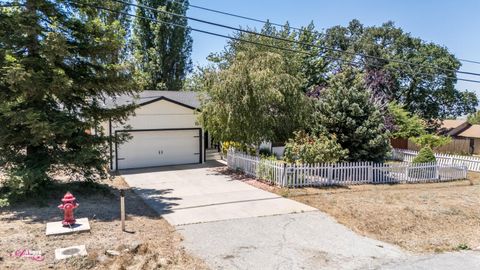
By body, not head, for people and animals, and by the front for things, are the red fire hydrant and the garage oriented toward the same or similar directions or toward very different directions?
same or similar directions

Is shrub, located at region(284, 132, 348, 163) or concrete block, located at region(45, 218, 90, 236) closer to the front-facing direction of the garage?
the concrete block

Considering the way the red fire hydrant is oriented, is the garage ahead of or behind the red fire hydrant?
behind

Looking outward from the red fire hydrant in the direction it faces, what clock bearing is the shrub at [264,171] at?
The shrub is roughly at 8 o'clock from the red fire hydrant.

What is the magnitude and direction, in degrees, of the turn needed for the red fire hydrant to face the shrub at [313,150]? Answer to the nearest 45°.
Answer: approximately 90° to its left

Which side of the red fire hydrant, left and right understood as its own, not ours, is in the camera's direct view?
front

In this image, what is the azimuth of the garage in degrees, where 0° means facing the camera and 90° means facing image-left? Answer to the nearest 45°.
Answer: approximately 0°

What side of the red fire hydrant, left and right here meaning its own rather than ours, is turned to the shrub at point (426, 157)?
left

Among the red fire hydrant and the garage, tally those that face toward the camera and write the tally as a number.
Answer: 2

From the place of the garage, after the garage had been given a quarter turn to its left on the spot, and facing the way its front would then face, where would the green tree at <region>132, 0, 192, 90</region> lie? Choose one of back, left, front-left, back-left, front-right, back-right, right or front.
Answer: left

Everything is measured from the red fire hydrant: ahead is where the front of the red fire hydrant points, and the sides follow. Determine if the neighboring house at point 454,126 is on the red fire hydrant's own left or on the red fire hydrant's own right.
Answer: on the red fire hydrant's own left

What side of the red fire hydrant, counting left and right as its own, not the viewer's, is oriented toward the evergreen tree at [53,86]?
back

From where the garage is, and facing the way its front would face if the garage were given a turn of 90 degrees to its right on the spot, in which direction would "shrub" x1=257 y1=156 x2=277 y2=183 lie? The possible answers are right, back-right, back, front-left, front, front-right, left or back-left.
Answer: back-left

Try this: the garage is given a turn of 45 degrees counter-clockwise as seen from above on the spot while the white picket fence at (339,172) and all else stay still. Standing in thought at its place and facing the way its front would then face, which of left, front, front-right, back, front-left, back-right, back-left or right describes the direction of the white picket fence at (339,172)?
front
